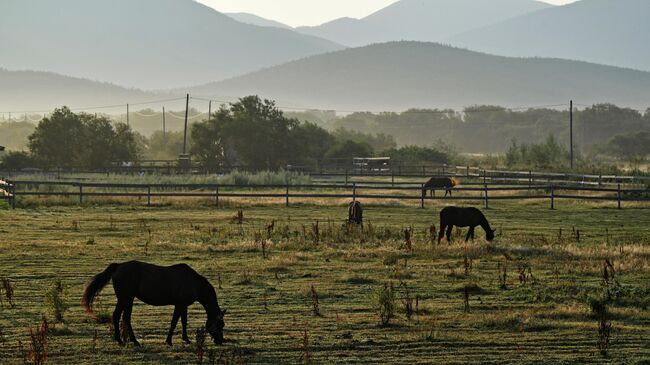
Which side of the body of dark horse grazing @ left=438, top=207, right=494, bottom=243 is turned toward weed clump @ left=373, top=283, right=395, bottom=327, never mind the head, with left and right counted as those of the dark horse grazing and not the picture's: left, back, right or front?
right

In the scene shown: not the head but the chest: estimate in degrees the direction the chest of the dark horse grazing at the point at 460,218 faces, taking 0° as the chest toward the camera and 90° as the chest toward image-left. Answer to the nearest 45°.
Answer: approximately 270°

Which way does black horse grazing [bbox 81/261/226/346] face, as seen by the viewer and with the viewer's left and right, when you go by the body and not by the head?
facing to the right of the viewer

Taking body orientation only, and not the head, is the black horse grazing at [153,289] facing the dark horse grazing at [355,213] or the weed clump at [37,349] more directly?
the dark horse grazing

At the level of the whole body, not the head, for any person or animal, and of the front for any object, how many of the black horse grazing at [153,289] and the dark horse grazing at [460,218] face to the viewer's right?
2

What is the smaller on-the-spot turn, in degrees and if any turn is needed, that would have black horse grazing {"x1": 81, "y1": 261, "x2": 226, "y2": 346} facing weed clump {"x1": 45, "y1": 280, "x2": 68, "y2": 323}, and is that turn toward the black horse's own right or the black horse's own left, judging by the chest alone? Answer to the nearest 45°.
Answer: approximately 135° to the black horse's own left

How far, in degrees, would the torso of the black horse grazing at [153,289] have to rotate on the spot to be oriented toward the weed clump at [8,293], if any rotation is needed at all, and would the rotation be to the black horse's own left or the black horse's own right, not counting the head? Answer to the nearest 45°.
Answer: approximately 135° to the black horse's own left

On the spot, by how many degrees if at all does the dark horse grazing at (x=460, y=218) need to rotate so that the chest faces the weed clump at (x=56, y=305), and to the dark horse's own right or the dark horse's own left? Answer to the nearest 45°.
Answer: approximately 135° to the dark horse's own right

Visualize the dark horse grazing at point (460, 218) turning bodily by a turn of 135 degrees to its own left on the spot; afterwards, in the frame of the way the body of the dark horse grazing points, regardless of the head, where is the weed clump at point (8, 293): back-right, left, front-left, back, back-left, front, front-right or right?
left

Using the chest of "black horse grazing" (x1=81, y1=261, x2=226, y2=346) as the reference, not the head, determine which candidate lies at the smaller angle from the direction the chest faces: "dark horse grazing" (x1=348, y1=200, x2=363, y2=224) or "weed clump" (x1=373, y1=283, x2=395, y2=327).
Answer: the weed clump

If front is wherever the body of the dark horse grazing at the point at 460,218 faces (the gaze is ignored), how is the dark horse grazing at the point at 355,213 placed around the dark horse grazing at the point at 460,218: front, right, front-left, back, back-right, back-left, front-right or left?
back-left
